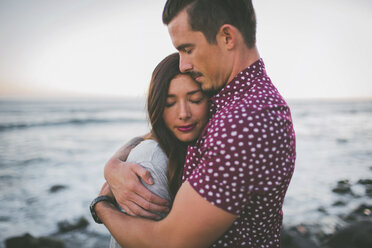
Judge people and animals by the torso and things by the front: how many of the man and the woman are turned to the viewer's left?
1

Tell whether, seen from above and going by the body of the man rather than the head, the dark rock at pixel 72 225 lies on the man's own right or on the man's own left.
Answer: on the man's own right

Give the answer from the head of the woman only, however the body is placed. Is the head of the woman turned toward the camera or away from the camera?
toward the camera

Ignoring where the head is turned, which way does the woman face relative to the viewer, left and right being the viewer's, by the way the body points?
facing the viewer and to the right of the viewer

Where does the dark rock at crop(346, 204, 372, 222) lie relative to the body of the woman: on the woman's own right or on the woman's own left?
on the woman's own left

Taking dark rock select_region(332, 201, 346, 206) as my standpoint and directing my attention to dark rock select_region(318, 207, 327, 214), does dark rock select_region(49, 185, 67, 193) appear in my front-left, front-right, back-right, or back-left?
front-right

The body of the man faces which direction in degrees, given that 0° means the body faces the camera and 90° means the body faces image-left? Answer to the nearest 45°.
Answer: approximately 90°

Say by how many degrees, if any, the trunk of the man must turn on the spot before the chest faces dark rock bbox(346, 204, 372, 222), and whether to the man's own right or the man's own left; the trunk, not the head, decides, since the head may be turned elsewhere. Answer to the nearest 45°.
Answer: approximately 135° to the man's own right
